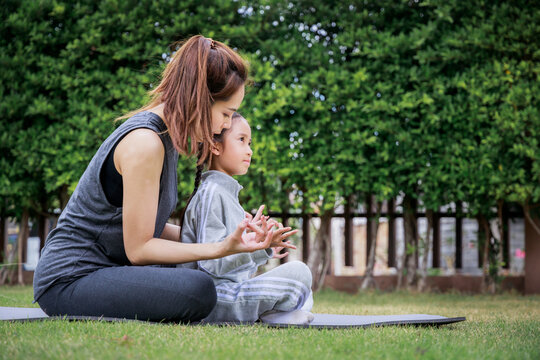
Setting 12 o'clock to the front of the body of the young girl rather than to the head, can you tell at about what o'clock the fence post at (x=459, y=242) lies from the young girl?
The fence post is roughly at 10 o'clock from the young girl.

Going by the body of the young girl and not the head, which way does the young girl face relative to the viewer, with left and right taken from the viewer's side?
facing to the right of the viewer

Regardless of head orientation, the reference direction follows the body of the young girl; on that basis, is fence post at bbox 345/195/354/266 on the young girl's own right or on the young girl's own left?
on the young girl's own left

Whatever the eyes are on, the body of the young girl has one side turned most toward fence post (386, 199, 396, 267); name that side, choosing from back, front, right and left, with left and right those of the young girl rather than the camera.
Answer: left

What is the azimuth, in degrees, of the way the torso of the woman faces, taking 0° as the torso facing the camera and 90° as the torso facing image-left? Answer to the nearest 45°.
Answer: approximately 270°

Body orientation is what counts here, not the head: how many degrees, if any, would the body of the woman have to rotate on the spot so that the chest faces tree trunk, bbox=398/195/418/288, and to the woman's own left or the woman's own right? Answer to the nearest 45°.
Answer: approximately 45° to the woman's own left

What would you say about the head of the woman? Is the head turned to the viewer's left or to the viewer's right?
to the viewer's right

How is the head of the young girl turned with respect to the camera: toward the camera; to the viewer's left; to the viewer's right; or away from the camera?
to the viewer's right

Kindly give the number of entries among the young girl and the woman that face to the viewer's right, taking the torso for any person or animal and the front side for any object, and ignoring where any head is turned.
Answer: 2

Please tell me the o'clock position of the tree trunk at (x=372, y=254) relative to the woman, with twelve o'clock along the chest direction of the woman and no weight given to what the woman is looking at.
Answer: The tree trunk is roughly at 10 o'clock from the woman.
